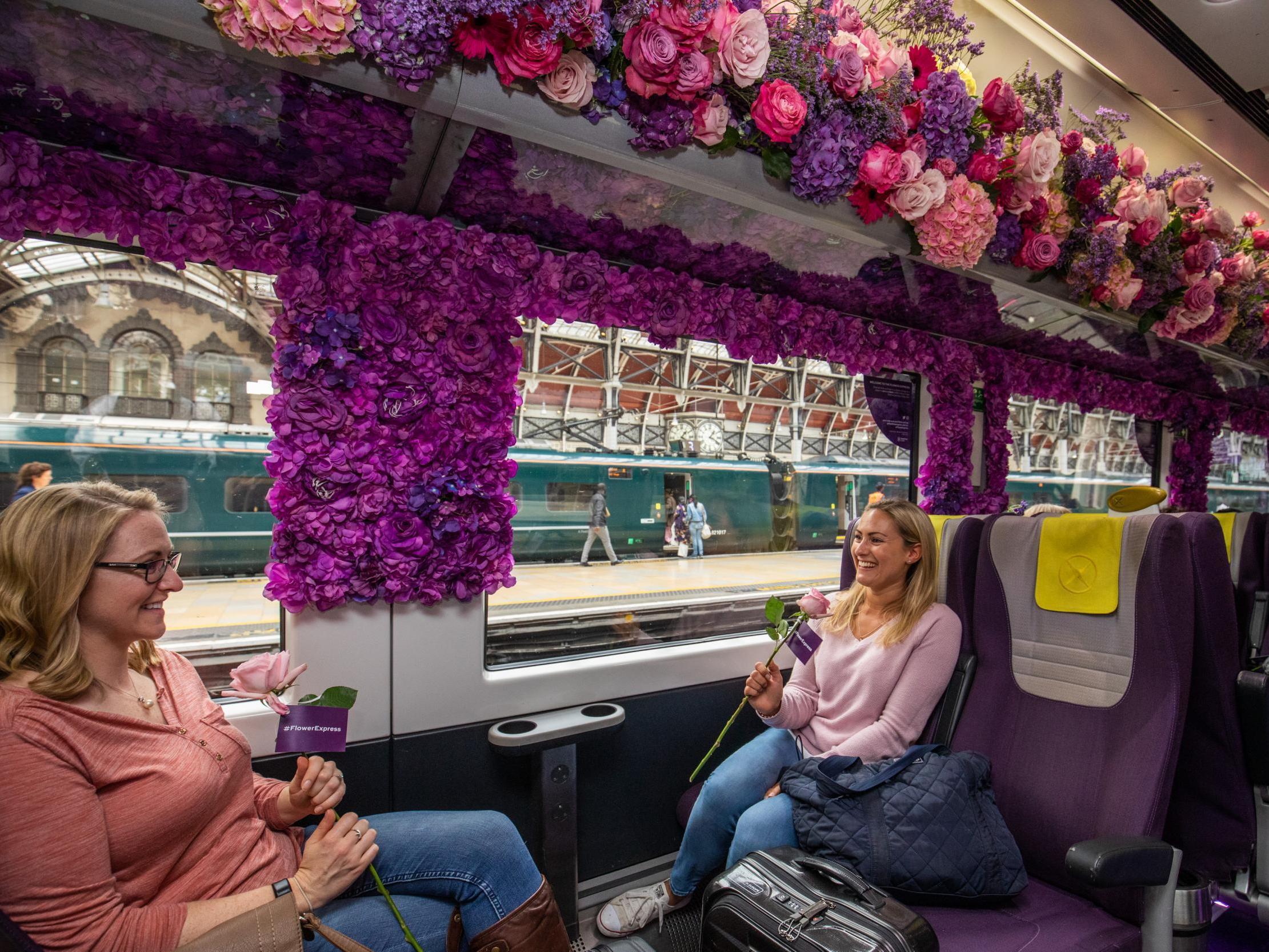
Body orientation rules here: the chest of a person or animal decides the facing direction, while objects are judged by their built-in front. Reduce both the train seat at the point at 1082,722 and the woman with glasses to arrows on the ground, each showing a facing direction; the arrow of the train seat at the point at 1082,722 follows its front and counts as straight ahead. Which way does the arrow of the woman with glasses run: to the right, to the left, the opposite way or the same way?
the opposite way

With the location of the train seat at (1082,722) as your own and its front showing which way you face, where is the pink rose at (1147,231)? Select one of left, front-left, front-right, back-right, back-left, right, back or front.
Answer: back-right

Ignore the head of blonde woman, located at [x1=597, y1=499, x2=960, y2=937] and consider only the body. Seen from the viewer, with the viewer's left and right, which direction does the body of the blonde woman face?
facing the viewer and to the left of the viewer

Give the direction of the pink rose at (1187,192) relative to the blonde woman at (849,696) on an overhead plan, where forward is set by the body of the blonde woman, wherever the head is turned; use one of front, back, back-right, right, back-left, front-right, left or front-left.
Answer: back

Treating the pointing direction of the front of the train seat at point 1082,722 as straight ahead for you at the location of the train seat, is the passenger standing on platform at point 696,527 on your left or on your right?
on your right

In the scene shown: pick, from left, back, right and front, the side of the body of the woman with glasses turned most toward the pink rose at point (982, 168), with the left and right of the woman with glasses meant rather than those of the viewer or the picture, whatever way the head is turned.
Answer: front

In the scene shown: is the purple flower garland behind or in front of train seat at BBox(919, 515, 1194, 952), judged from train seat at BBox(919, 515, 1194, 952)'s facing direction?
in front

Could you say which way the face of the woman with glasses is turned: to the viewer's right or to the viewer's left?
to the viewer's right

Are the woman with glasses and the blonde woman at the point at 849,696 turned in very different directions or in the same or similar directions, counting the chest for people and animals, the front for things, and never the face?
very different directions

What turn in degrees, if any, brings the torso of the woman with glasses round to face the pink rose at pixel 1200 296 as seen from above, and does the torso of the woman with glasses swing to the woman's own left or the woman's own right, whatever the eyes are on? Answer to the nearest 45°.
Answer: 0° — they already face it

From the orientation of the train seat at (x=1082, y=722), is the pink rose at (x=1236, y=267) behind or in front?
behind

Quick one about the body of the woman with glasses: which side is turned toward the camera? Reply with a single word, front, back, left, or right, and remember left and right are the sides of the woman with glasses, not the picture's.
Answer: right
